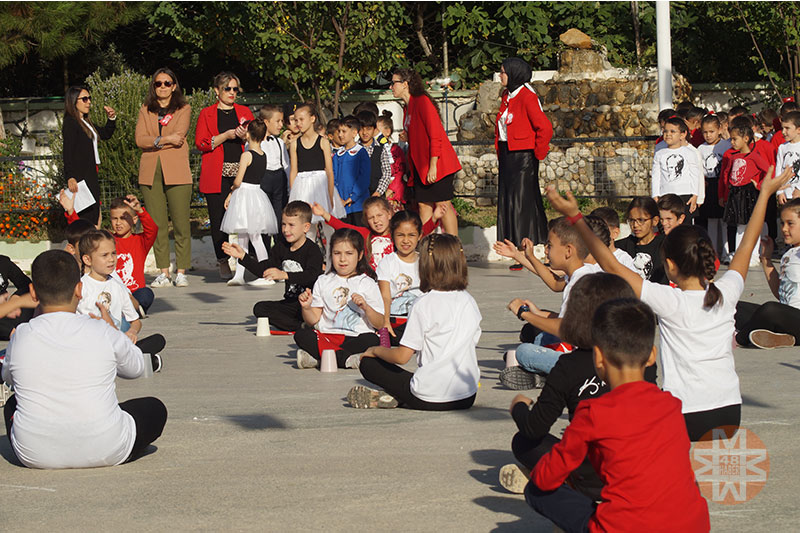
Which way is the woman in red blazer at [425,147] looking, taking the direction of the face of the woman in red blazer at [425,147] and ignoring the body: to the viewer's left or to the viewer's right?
to the viewer's left

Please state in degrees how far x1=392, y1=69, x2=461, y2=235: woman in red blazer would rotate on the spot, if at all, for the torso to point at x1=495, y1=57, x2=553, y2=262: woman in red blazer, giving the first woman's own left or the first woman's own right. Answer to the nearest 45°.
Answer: approximately 135° to the first woman's own right

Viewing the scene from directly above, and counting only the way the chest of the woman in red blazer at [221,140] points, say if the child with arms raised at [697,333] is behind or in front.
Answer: in front

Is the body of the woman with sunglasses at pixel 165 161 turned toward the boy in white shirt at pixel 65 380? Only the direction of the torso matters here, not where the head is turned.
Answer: yes

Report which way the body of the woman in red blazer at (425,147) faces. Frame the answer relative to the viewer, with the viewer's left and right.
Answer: facing to the left of the viewer

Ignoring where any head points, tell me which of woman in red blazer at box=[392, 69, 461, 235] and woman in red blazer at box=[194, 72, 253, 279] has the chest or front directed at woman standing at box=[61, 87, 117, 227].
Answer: woman in red blazer at box=[392, 69, 461, 235]

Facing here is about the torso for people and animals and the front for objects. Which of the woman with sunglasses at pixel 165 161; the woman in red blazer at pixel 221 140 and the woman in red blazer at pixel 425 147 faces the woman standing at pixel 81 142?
the woman in red blazer at pixel 425 147

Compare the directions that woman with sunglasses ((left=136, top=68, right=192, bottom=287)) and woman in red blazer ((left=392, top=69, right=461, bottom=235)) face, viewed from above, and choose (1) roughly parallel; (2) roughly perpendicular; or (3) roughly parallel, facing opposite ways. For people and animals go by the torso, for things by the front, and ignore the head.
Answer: roughly perpendicular

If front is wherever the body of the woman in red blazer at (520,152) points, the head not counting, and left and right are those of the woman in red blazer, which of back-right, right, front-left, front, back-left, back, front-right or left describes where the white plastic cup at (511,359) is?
front-left
